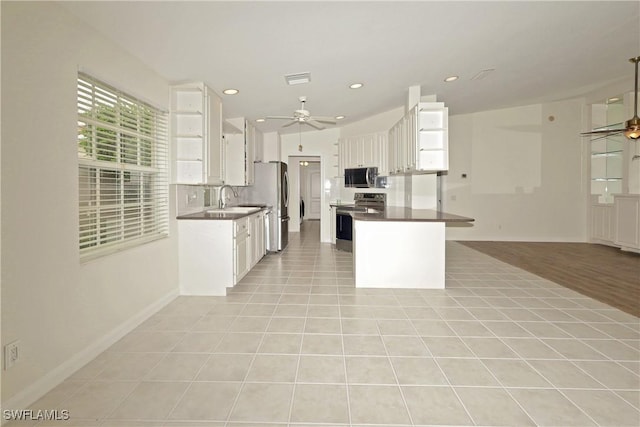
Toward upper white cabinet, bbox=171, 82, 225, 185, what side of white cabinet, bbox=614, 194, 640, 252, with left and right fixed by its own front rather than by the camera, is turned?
front

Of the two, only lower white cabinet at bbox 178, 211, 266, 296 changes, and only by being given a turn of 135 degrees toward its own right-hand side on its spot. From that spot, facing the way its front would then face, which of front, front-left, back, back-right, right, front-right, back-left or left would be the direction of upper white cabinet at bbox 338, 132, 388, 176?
back

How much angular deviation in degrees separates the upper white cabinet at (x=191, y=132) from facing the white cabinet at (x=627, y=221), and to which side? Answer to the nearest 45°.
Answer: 0° — it already faces it

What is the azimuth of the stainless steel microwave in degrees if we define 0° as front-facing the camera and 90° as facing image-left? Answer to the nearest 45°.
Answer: approximately 45°

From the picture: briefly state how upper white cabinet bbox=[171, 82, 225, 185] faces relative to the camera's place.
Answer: facing to the right of the viewer

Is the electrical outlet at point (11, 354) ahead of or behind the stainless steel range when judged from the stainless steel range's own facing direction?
ahead

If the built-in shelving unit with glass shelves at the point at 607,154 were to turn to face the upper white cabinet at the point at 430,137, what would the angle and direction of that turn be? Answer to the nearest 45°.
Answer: approximately 45° to its left

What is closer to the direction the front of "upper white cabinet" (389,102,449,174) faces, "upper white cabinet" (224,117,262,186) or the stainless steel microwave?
the upper white cabinet

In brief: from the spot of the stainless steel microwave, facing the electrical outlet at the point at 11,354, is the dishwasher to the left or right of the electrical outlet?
right

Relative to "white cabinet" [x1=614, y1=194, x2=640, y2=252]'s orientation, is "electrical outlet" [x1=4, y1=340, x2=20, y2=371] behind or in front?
in front

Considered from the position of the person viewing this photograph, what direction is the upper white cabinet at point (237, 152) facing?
facing to the right of the viewer
